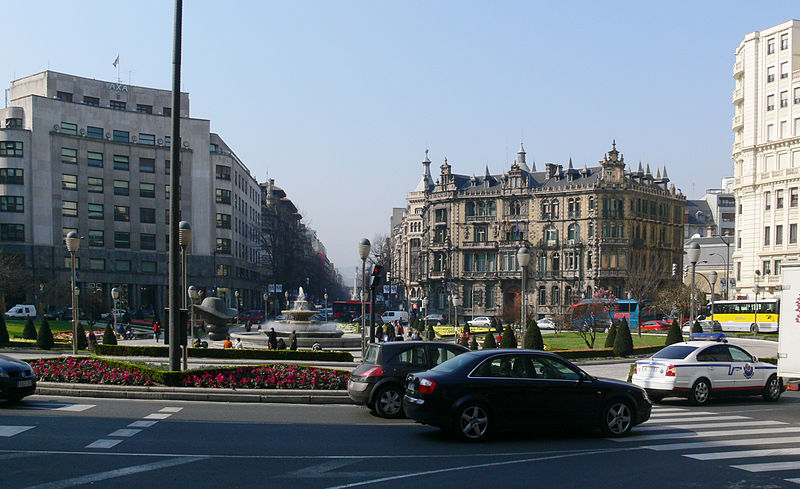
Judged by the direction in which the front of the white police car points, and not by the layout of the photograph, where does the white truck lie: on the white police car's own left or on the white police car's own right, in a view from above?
on the white police car's own right
